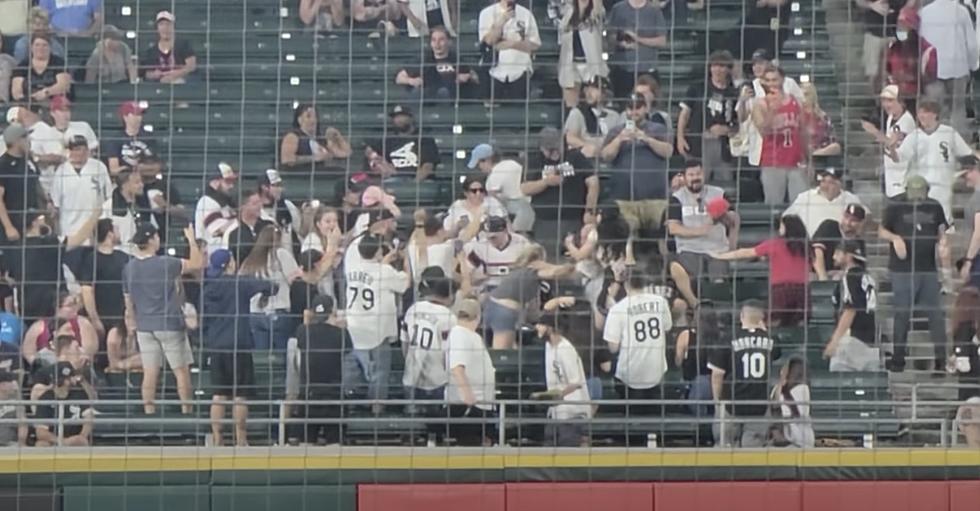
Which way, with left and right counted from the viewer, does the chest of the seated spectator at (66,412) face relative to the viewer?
facing the viewer

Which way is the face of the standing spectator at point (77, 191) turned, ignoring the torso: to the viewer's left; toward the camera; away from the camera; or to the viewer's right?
toward the camera

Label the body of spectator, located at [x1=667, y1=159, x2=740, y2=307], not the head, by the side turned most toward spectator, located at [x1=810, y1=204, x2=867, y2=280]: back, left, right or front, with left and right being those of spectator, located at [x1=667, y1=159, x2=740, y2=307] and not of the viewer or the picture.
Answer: left

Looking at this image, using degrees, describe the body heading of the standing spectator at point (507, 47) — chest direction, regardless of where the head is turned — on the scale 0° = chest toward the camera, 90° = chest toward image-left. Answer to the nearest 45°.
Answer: approximately 0°

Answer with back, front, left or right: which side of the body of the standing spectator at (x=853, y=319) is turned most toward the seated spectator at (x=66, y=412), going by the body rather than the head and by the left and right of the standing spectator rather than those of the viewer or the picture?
front

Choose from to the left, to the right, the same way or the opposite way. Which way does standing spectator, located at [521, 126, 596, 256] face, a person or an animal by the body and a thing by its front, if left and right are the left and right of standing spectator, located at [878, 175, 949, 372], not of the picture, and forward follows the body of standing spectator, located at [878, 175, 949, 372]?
the same way

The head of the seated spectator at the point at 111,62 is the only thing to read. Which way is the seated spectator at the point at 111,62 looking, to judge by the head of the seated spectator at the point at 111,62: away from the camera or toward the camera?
toward the camera

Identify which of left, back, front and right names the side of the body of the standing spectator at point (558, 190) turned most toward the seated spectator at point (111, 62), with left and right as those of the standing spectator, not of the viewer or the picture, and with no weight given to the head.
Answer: right

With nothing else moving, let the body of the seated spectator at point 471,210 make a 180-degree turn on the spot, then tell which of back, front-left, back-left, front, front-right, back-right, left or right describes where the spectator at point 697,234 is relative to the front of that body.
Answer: right

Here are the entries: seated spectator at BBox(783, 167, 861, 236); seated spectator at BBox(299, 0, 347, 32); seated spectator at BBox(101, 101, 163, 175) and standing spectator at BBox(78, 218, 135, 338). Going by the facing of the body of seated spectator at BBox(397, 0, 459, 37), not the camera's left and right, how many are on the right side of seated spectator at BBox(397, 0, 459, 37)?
3

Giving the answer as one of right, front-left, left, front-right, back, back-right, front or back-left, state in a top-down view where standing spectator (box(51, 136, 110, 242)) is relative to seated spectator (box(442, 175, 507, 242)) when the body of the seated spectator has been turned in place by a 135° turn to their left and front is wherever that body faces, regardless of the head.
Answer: back-left

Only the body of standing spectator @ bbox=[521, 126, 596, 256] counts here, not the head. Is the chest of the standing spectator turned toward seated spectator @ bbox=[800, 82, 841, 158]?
no

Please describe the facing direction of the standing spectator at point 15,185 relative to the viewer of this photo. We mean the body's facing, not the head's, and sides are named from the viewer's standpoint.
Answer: facing the viewer and to the right of the viewer

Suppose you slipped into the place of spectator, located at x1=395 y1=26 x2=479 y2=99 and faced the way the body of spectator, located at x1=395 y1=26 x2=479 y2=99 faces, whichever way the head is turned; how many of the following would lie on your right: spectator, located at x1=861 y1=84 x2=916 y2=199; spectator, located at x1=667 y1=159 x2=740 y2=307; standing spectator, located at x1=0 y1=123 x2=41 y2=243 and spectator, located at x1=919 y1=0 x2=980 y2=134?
1

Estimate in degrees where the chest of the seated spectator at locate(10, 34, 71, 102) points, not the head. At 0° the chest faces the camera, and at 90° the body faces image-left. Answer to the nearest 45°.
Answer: approximately 0°

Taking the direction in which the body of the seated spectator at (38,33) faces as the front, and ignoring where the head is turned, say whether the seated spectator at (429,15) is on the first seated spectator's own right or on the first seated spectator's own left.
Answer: on the first seated spectator's own left

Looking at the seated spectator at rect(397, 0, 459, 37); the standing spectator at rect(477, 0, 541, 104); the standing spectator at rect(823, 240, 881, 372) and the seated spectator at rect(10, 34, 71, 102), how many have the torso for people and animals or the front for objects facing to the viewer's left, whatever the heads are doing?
1

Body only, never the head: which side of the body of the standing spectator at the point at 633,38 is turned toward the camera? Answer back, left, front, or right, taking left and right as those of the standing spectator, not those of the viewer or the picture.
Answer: front

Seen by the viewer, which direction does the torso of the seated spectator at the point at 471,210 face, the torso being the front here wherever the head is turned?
toward the camera
